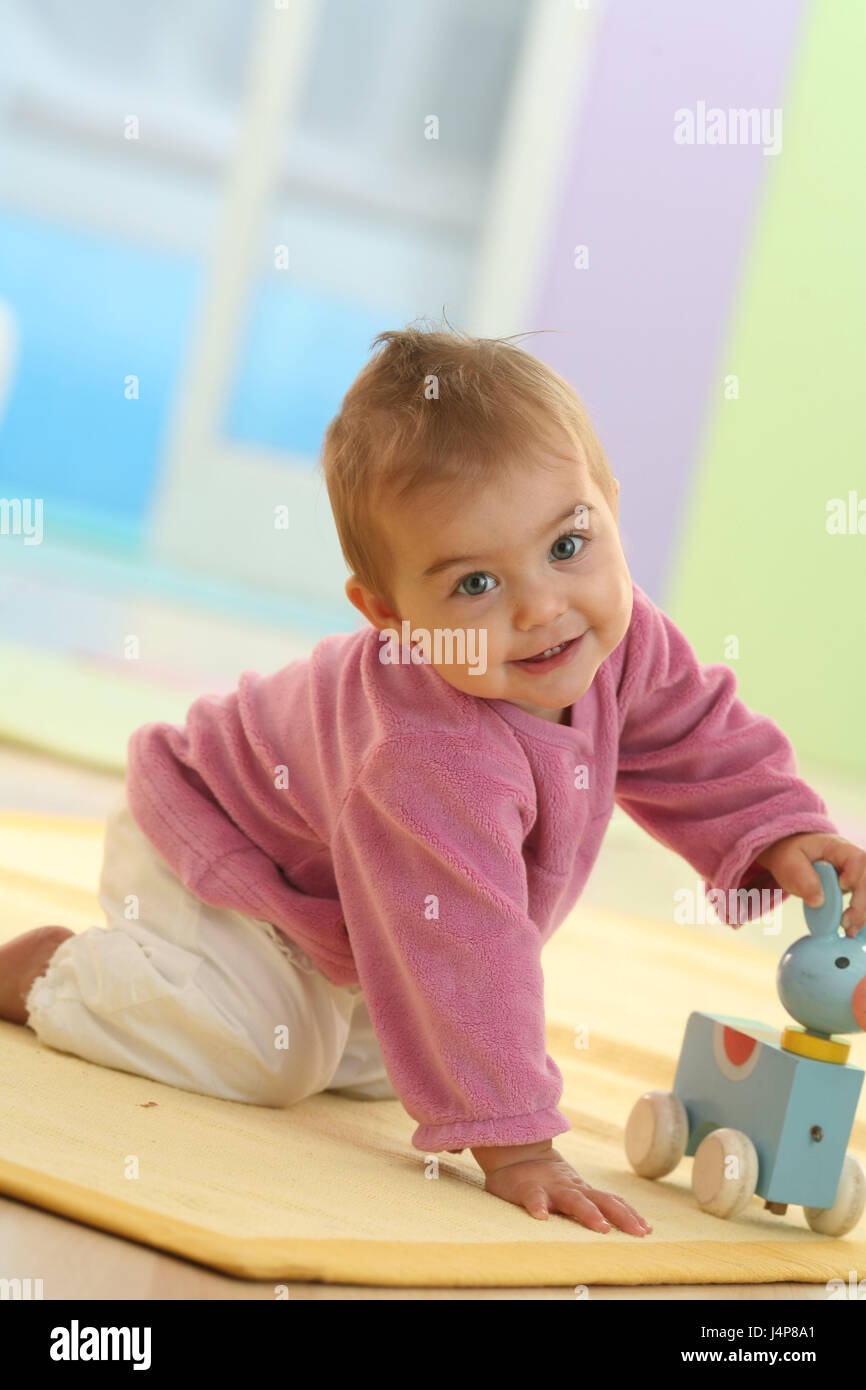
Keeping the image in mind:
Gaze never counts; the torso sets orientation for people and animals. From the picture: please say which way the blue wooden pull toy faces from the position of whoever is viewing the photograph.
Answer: facing the viewer and to the right of the viewer
